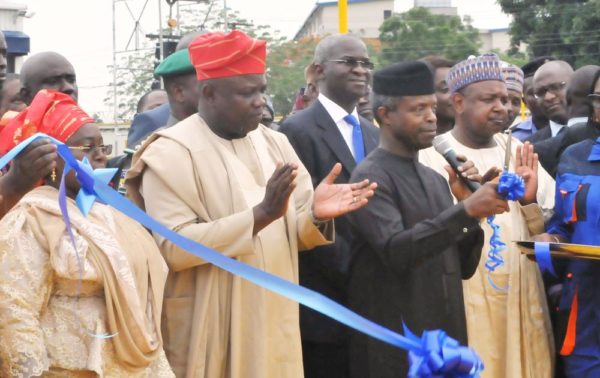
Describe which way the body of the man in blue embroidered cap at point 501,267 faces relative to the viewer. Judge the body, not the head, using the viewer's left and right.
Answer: facing the viewer and to the right of the viewer

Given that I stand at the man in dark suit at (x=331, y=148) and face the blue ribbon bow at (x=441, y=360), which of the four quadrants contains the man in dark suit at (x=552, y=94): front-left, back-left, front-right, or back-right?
back-left

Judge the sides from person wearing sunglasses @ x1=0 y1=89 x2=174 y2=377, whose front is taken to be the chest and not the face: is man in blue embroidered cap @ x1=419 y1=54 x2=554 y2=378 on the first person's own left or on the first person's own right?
on the first person's own left

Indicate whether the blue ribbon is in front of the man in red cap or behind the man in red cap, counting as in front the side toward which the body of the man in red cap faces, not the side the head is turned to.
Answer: in front

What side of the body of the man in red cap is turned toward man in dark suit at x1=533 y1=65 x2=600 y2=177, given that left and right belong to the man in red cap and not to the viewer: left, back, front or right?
left

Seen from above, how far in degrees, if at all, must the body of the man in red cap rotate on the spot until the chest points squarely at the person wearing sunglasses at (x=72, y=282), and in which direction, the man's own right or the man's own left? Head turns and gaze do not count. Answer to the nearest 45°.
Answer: approximately 90° to the man's own right

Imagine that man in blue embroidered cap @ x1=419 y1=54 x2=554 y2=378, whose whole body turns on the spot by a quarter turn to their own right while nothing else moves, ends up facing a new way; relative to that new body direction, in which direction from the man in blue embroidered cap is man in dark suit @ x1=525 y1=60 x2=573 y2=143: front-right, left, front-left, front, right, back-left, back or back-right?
back-right

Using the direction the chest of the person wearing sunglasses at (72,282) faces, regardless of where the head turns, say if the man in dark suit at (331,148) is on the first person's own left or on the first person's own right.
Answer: on the first person's own left

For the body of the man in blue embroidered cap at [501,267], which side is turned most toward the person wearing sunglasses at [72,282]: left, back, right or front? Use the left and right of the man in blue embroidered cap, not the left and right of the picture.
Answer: right
